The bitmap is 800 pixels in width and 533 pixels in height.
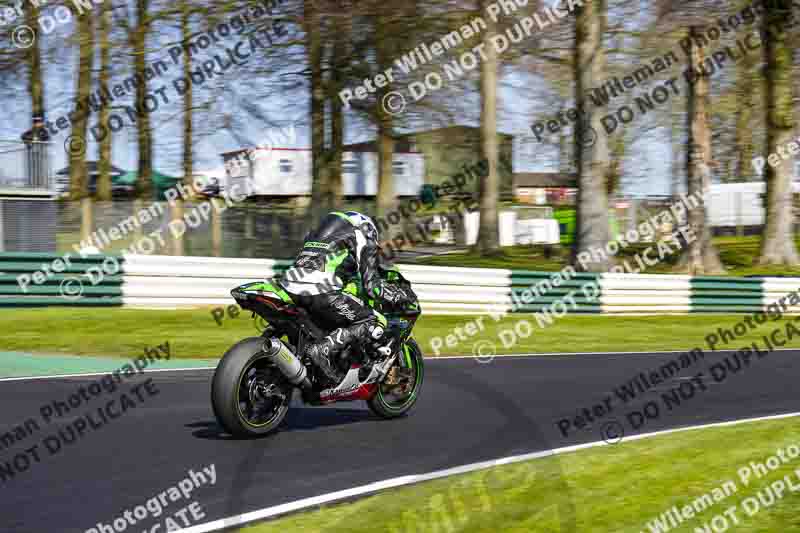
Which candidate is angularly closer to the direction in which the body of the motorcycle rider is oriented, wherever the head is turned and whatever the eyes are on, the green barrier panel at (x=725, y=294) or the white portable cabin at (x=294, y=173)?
the green barrier panel

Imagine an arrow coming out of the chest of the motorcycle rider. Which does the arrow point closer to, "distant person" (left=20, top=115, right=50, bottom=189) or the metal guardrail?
the metal guardrail

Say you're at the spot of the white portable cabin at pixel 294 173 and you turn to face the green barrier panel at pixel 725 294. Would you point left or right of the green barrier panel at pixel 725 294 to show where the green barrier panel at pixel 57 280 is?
right

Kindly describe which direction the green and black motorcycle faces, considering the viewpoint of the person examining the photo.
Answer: facing away from the viewer and to the right of the viewer

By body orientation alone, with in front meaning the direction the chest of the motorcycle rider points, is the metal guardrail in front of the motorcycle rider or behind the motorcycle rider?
in front

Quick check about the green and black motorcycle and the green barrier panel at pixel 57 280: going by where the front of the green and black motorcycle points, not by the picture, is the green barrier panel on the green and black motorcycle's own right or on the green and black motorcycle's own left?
on the green and black motorcycle's own left

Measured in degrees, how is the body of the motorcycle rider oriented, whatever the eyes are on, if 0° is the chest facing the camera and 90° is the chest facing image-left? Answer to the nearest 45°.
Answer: approximately 225°

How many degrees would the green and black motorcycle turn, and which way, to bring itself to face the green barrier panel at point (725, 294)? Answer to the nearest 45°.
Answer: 0° — it already faces it

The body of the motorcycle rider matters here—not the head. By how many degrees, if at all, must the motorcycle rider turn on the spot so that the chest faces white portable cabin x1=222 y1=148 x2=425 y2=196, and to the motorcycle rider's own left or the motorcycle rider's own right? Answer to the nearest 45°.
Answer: approximately 45° to the motorcycle rider's own left

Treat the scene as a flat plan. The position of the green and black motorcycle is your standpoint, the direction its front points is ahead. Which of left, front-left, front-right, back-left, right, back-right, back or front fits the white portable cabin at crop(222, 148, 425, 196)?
front-left

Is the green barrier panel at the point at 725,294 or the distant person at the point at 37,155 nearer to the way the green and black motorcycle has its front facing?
the green barrier panel
